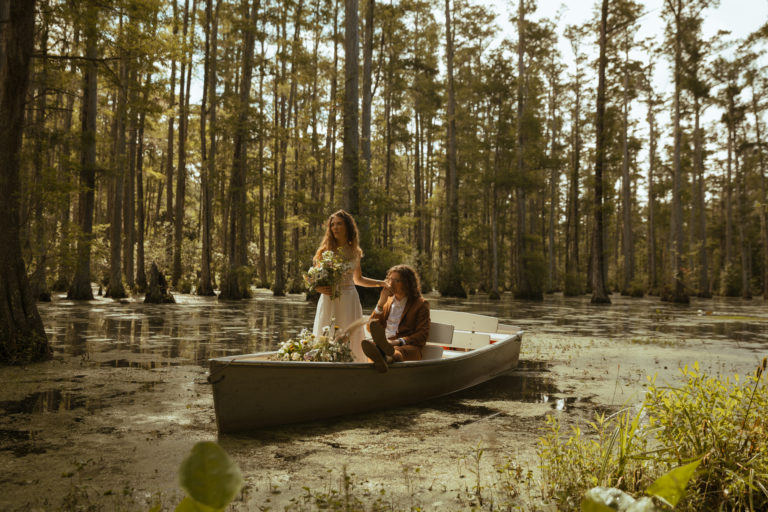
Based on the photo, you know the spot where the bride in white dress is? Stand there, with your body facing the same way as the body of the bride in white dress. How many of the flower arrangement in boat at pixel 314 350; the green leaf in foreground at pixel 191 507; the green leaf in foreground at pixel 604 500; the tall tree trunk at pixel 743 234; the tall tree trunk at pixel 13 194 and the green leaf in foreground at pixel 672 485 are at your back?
1

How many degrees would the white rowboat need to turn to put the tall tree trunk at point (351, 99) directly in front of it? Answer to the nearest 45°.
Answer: approximately 135° to its right

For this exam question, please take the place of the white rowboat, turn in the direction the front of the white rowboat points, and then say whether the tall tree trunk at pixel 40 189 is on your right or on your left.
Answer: on your right

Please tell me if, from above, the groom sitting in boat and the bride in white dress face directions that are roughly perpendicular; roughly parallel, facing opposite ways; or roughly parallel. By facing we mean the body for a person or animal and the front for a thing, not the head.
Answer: roughly parallel

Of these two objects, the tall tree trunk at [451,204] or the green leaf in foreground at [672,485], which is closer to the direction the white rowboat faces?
the green leaf in foreground

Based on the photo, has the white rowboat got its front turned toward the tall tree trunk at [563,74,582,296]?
no

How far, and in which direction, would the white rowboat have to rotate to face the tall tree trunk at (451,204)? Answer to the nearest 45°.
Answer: approximately 135° to its right

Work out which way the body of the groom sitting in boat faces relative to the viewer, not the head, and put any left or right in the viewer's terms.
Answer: facing the viewer and to the left of the viewer

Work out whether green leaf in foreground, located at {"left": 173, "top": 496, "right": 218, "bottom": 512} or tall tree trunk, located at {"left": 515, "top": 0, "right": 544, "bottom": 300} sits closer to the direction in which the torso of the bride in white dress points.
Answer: the green leaf in foreground

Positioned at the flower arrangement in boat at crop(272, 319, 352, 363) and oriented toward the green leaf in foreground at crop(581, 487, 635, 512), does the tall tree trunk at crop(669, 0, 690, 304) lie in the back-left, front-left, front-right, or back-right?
back-left

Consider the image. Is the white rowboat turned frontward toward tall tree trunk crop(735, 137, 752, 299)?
no

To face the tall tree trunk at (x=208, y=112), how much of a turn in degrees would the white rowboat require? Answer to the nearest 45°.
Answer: approximately 135° to its right

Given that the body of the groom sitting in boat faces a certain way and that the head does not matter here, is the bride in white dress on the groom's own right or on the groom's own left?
on the groom's own right

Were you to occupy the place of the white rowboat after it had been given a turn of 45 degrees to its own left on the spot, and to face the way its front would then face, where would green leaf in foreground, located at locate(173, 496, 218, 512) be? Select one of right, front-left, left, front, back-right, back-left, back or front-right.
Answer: front

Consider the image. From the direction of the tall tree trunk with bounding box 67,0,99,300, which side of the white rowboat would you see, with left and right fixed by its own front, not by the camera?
right

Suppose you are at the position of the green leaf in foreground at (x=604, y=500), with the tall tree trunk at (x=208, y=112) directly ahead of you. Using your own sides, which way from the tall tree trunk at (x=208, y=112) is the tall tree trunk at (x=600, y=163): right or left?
right

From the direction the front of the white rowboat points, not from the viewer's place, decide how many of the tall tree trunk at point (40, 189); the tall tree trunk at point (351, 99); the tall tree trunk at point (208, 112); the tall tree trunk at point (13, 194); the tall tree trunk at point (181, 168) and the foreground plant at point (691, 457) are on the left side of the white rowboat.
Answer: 1
